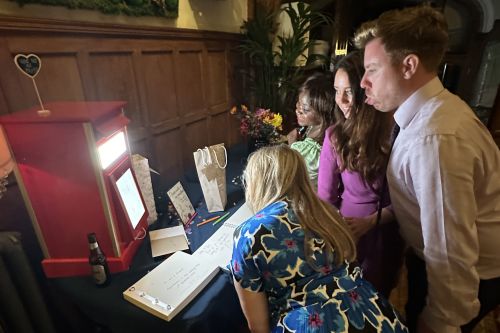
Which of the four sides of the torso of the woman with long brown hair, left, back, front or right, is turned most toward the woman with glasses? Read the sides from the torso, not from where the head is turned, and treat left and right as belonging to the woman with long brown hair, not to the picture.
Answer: right

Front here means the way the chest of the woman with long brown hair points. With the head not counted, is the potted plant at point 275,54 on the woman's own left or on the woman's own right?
on the woman's own right

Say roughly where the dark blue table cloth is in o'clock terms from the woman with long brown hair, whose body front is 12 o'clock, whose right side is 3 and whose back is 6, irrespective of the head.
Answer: The dark blue table cloth is roughly at 12 o'clock from the woman with long brown hair.

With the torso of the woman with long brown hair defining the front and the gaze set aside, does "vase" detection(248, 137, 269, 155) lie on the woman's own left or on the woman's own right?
on the woman's own right

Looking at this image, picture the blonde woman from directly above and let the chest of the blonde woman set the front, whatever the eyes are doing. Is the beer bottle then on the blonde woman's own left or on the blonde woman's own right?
on the blonde woman's own left

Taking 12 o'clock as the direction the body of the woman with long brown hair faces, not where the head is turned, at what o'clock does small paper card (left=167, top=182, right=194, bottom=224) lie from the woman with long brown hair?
The small paper card is roughly at 1 o'clock from the woman with long brown hair.

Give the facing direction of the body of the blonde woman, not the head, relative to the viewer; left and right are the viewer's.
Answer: facing away from the viewer and to the left of the viewer

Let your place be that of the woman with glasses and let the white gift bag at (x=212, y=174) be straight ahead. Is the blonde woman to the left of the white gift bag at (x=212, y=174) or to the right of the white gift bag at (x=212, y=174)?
left

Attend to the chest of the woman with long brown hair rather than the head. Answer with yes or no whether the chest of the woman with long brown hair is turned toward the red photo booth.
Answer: yes

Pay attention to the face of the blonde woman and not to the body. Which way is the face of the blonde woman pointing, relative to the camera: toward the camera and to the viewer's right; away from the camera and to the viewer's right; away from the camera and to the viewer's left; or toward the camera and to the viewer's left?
away from the camera and to the viewer's left

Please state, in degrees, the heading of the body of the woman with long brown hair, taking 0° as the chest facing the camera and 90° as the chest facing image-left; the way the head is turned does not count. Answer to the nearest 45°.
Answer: approximately 45°
